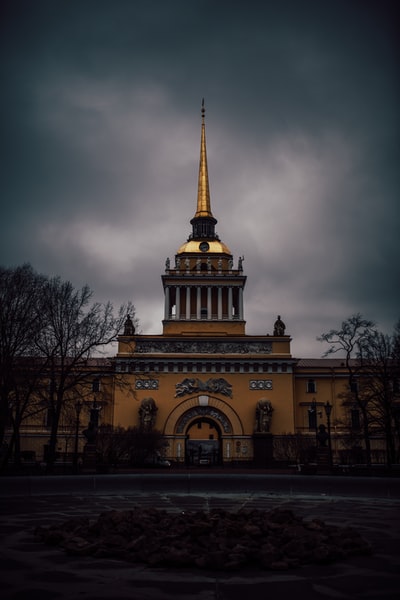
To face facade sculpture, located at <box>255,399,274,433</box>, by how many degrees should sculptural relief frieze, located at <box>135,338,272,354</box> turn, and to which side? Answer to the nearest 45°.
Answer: approximately 90° to its left

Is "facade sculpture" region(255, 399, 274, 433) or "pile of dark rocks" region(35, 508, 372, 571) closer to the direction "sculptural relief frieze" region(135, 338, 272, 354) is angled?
the pile of dark rocks

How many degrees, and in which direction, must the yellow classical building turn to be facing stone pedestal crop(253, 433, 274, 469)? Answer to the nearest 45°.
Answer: approximately 45° to its left

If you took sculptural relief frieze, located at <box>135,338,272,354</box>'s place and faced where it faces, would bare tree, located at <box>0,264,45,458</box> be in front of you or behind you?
in front

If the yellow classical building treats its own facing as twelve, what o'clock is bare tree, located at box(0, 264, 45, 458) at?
The bare tree is roughly at 1 o'clock from the yellow classical building.

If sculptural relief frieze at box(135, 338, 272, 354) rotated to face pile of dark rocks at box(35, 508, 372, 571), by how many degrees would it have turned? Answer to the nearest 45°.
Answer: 0° — it already faces it

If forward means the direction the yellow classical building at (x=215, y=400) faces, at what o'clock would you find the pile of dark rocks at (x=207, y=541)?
The pile of dark rocks is roughly at 12 o'clock from the yellow classical building.

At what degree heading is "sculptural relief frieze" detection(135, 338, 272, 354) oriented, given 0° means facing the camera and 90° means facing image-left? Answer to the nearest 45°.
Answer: approximately 0°
